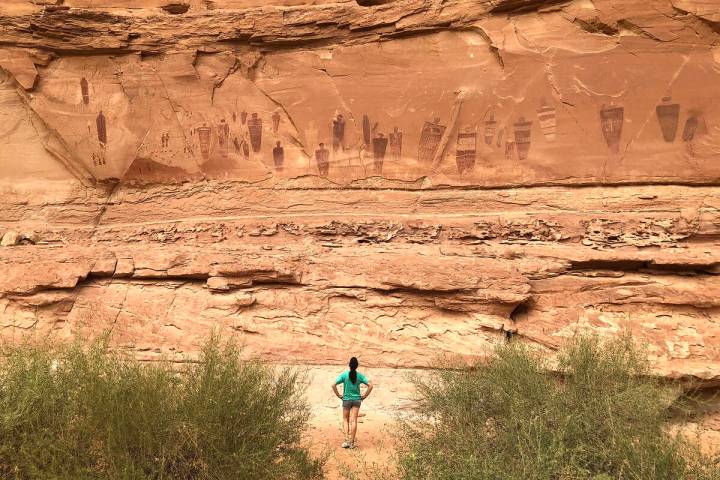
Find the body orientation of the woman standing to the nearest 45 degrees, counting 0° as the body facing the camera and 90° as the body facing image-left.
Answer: approximately 180°

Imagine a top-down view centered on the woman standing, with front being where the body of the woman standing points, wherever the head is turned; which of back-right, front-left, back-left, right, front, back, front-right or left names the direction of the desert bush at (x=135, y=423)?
back-left

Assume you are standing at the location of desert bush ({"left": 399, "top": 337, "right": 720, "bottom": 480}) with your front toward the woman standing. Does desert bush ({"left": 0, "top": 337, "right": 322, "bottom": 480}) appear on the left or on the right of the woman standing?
left

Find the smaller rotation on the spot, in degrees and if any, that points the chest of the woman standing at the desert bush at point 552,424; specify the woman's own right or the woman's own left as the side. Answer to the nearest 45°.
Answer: approximately 135° to the woman's own right
